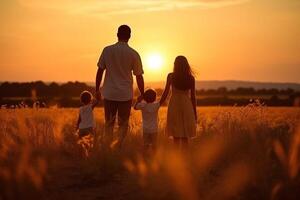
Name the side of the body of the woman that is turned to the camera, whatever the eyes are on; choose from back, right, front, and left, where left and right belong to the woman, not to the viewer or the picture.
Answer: back

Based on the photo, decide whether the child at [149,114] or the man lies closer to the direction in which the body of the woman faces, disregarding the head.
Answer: the child

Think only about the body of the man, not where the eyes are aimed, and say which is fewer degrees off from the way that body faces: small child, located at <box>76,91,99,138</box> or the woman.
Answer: the small child

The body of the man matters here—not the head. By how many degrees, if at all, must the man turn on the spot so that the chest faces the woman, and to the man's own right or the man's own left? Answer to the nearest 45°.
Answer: approximately 90° to the man's own right

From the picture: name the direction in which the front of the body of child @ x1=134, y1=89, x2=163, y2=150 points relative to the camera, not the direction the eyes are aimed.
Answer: away from the camera

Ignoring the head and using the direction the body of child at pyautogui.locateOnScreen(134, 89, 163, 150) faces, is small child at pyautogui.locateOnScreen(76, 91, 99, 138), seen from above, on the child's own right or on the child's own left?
on the child's own left

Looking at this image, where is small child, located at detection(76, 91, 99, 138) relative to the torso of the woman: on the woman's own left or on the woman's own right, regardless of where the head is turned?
on the woman's own left

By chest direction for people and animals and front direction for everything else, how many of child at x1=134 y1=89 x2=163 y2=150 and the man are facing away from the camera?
2

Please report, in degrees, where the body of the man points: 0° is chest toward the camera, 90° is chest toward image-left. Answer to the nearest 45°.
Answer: approximately 180°
